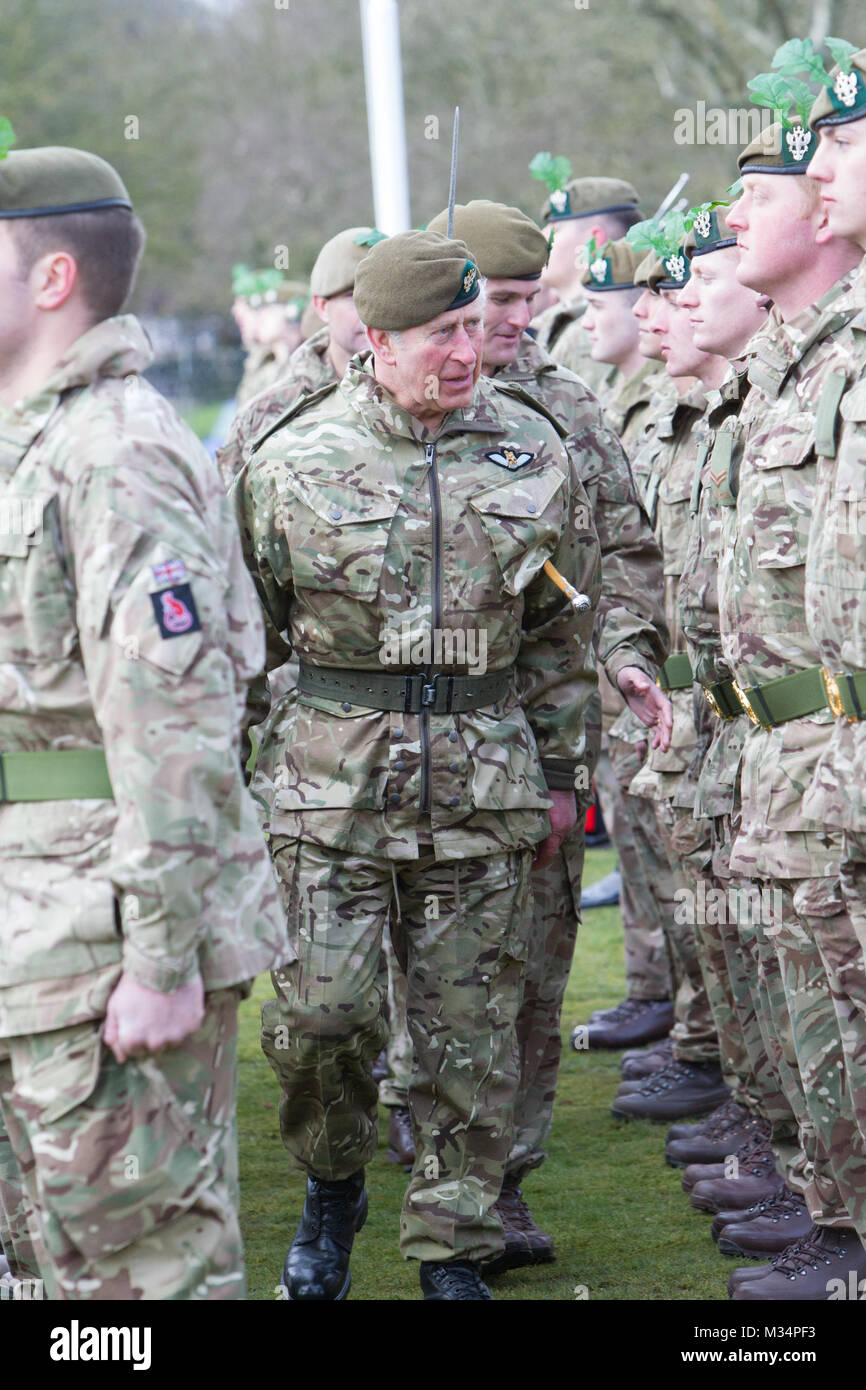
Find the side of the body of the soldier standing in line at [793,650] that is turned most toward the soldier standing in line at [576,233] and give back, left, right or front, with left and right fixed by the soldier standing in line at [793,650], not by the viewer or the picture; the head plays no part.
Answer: right

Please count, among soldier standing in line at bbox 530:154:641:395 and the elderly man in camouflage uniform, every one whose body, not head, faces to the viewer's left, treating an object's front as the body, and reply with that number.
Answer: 1

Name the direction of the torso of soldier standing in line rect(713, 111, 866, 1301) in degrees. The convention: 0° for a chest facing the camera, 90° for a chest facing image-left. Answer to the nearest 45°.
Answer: approximately 90°

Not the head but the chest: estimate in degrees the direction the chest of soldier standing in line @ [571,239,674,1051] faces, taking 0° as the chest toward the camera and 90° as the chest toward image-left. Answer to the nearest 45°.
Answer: approximately 90°

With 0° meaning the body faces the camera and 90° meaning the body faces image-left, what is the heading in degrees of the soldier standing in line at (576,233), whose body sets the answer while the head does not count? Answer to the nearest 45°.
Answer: approximately 90°

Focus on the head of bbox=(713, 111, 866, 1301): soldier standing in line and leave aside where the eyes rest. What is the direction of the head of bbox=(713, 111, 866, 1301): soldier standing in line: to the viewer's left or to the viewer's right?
to the viewer's left

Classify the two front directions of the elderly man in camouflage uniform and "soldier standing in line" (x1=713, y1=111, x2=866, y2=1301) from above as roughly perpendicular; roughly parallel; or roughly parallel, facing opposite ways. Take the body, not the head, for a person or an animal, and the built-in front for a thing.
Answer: roughly perpendicular

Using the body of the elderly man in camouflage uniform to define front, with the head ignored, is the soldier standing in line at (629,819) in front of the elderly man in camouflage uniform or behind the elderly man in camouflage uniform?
behind

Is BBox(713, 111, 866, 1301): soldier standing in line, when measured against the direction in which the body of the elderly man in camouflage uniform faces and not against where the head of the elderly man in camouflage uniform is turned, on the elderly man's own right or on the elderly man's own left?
on the elderly man's own left

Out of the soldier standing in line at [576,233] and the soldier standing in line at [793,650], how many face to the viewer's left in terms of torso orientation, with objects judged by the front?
2

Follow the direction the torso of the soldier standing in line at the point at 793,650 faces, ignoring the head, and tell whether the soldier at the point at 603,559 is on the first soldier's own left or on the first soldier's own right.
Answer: on the first soldier's own right

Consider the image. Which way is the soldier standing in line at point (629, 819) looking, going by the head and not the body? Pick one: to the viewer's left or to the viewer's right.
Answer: to the viewer's left

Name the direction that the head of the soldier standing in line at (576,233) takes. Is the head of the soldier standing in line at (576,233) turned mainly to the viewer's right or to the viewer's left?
to the viewer's left
